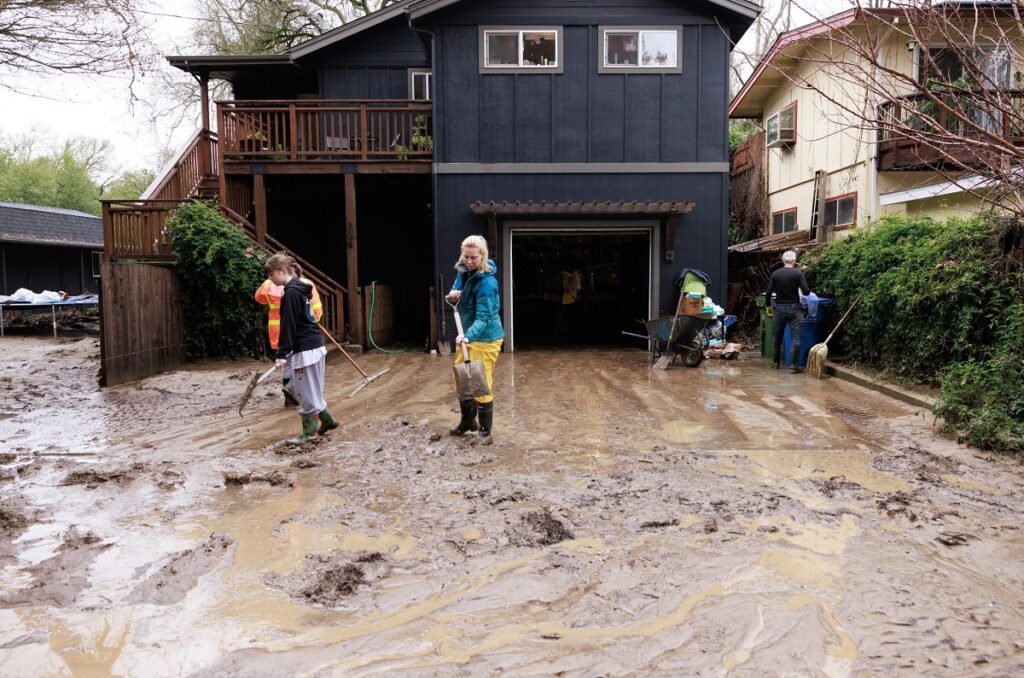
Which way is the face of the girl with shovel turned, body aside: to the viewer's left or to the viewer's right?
to the viewer's left

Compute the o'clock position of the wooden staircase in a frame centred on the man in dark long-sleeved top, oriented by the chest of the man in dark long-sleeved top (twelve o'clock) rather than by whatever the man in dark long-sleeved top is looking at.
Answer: The wooden staircase is roughly at 9 o'clock from the man in dark long-sleeved top.

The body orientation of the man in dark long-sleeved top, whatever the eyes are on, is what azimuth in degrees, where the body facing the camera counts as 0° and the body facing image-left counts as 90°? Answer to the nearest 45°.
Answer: approximately 180°

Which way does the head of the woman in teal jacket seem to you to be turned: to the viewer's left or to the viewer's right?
to the viewer's left

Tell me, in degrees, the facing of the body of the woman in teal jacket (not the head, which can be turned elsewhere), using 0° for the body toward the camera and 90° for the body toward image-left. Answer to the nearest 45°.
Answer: approximately 45°

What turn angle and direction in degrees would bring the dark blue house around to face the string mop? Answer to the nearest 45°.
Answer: approximately 45° to its left

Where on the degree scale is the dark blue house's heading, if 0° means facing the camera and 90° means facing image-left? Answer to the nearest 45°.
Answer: approximately 0°

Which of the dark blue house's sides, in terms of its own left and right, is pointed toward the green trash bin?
left

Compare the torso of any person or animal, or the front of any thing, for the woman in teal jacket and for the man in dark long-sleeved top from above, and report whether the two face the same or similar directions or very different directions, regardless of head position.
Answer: very different directions
